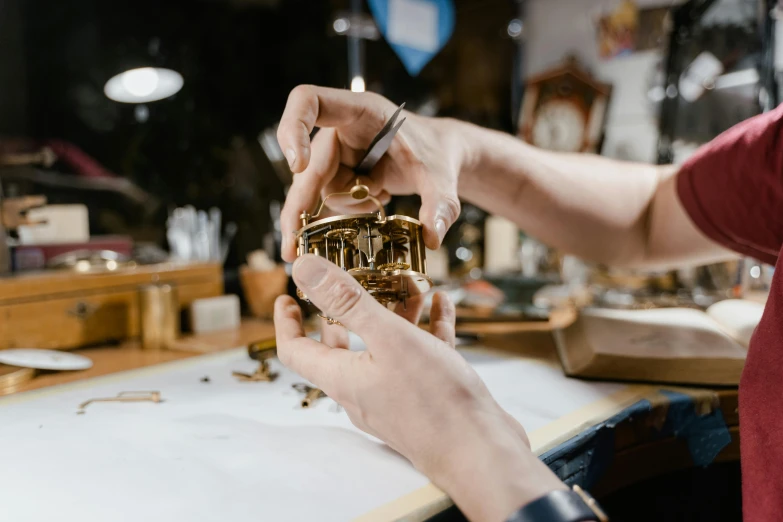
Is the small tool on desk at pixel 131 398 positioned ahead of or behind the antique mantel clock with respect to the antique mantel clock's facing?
ahead

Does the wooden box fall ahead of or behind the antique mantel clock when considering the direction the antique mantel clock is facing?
ahead

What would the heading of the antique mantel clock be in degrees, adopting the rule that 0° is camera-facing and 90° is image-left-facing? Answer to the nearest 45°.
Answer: approximately 0°

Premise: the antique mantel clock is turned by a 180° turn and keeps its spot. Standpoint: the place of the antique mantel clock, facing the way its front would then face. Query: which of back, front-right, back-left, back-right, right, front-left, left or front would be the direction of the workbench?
back

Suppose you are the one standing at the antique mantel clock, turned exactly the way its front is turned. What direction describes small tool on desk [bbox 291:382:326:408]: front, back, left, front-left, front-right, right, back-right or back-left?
front
